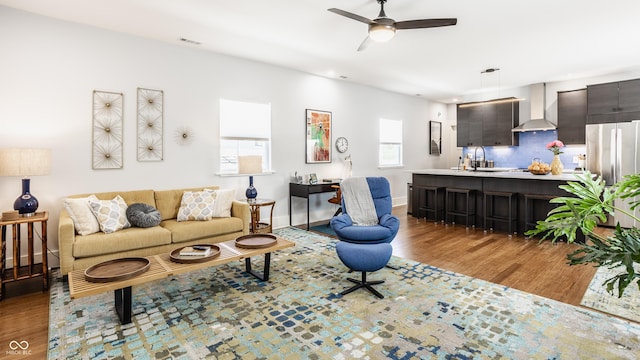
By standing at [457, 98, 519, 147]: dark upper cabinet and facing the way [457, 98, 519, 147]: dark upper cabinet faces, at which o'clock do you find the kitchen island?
The kitchen island is roughly at 12 o'clock from the dark upper cabinet.

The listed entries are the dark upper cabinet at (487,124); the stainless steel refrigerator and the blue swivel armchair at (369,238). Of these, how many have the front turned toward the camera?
3

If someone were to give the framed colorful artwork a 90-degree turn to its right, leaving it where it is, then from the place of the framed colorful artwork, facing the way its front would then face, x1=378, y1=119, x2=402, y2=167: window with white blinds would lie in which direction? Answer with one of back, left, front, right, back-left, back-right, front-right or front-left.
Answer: back

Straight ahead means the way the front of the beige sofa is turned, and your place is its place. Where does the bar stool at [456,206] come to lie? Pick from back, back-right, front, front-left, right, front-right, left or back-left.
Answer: front-left

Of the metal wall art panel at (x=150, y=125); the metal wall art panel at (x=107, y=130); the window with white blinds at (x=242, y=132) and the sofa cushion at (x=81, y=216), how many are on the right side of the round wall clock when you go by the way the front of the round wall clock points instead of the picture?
4

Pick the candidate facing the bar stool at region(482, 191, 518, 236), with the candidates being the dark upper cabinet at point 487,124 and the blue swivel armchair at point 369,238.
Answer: the dark upper cabinet

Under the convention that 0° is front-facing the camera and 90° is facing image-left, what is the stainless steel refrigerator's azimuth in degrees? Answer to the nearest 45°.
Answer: approximately 0°

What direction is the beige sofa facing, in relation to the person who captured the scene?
facing the viewer and to the right of the viewer

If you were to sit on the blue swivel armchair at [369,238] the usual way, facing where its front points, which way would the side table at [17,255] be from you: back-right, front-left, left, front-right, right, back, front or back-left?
right

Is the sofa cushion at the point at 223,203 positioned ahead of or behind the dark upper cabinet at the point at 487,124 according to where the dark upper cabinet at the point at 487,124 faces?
ahead

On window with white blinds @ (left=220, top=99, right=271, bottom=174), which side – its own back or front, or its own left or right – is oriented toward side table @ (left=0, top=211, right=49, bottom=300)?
right
